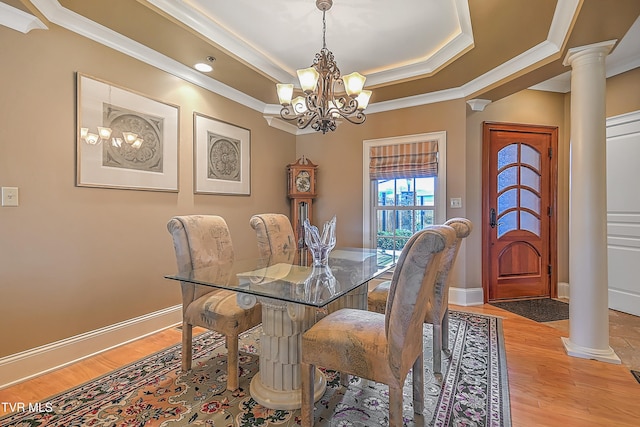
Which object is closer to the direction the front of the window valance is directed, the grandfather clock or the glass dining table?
the glass dining table

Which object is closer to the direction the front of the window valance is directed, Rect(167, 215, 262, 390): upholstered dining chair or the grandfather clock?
the upholstered dining chair

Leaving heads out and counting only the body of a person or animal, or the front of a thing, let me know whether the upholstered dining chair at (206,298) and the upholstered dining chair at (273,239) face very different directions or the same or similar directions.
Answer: same or similar directions

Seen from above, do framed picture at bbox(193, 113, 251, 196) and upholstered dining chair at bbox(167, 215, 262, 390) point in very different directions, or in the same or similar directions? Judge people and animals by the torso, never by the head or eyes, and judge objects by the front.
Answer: same or similar directions

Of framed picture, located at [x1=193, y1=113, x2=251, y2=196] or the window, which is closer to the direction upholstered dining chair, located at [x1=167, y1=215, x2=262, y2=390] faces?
the window

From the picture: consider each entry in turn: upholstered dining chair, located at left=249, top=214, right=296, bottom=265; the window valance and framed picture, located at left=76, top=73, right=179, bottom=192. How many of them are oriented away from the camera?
0

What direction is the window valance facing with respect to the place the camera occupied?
facing the viewer

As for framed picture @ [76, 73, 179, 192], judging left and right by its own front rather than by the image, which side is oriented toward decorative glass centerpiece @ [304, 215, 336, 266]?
front

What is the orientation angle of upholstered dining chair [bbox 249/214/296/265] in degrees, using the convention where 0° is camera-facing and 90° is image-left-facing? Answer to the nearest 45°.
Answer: approximately 315°

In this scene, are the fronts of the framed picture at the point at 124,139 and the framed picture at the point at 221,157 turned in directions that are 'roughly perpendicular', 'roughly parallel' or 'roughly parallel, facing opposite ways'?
roughly parallel

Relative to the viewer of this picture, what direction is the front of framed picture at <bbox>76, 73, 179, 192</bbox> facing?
facing the viewer and to the right of the viewer

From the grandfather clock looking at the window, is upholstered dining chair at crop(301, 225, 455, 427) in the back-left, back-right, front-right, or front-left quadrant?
front-right

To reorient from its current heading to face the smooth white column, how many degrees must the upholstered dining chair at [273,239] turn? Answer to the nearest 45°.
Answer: approximately 45° to its left

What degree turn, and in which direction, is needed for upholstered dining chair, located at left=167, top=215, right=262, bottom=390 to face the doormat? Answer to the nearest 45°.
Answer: approximately 45° to its left

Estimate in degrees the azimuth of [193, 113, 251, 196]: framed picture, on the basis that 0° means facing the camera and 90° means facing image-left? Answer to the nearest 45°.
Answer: approximately 315°

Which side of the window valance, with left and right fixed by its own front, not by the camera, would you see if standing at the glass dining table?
front
